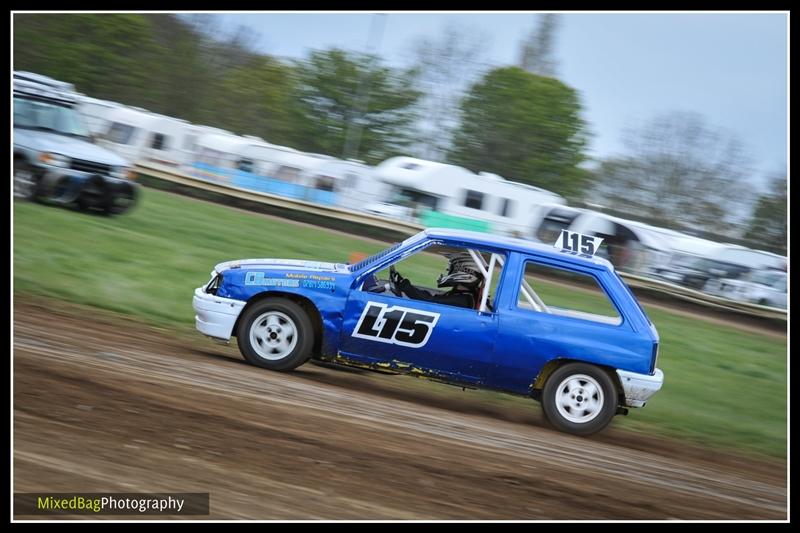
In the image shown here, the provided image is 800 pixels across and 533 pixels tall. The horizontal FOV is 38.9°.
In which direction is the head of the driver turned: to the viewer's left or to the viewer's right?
to the viewer's left

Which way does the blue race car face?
to the viewer's left

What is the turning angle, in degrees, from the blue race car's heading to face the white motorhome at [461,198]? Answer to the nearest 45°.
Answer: approximately 90° to its right

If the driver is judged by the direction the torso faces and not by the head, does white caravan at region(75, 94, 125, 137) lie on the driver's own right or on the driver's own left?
on the driver's own right

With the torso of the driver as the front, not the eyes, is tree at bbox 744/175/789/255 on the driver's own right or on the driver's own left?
on the driver's own right

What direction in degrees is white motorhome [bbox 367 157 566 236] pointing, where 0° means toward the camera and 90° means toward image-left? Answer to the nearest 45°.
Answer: approximately 90°

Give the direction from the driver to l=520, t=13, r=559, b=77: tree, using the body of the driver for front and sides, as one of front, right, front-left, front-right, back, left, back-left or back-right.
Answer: right

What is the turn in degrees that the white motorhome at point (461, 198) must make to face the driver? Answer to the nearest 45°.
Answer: approximately 90° to its left

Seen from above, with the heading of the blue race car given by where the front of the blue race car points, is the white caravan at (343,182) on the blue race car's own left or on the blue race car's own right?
on the blue race car's own right

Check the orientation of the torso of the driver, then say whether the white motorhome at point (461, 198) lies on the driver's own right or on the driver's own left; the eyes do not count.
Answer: on the driver's own right

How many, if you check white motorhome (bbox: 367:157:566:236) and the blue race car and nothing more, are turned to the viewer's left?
2

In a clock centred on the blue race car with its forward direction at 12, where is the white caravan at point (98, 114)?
The white caravan is roughly at 2 o'clock from the blue race car.

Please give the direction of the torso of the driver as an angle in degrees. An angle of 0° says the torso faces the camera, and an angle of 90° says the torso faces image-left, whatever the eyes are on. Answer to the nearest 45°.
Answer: approximately 90°

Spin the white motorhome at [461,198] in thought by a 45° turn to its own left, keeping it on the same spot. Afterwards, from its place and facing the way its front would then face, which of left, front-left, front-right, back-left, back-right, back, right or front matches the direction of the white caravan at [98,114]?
front-right
